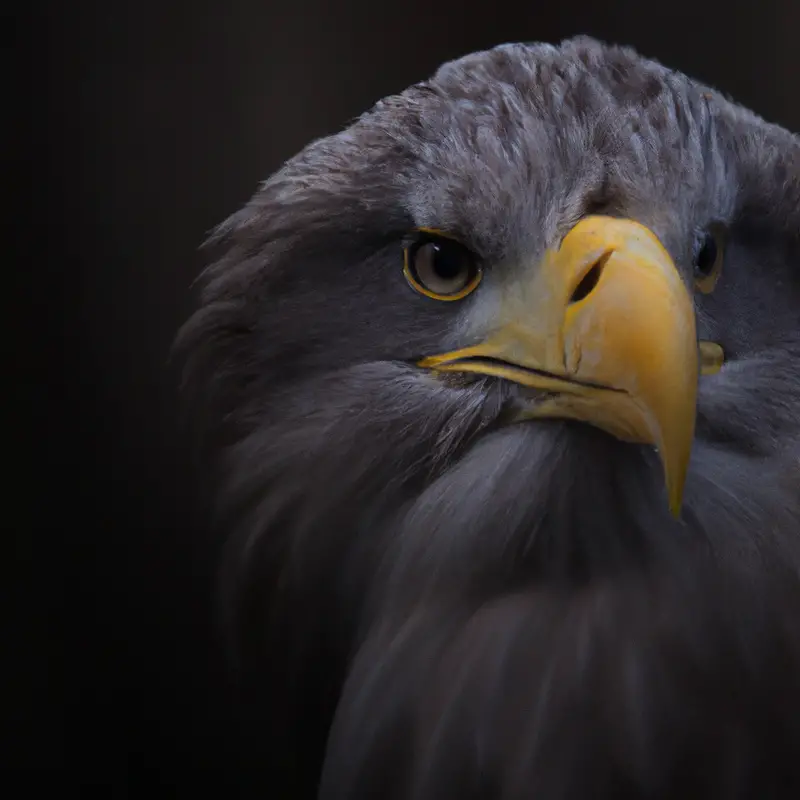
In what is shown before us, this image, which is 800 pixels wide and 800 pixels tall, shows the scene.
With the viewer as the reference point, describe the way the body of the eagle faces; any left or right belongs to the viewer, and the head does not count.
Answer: facing the viewer and to the right of the viewer
